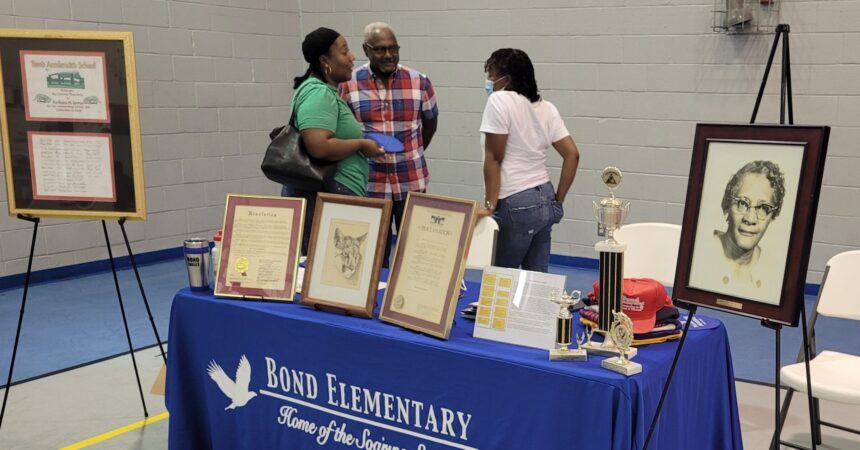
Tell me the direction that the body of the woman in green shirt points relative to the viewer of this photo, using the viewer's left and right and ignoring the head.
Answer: facing to the right of the viewer

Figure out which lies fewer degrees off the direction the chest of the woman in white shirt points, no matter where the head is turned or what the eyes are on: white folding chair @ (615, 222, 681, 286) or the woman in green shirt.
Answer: the woman in green shirt

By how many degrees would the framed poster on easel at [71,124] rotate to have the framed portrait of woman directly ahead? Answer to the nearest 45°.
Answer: approximately 45° to its left

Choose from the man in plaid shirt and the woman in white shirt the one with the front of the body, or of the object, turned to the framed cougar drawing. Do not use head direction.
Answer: the man in plaid shirt

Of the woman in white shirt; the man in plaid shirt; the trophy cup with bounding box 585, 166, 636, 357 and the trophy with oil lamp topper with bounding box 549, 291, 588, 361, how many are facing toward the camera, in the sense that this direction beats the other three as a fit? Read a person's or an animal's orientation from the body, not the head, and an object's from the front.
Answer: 3

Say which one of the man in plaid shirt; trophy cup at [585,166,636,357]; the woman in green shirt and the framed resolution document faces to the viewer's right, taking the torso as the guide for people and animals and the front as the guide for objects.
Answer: the woman in green shirt

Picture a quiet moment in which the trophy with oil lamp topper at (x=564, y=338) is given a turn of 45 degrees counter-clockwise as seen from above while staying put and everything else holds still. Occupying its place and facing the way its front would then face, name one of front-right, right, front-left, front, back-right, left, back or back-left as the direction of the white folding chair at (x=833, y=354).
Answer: left

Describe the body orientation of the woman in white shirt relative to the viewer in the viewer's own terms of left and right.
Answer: facing away from the viewer and to the left of the viewer
